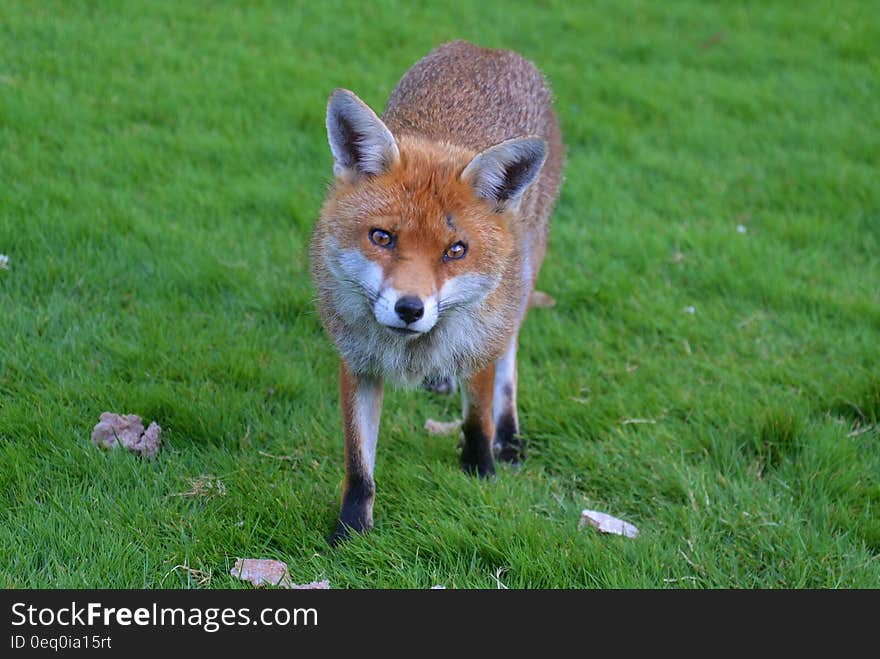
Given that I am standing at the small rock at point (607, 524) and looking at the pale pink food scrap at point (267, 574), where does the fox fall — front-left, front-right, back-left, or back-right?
front-right

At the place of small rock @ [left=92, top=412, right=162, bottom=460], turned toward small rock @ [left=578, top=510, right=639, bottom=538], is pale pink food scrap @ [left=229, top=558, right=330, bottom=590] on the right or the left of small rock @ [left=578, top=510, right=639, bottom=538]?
right

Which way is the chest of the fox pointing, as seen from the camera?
toward the camera

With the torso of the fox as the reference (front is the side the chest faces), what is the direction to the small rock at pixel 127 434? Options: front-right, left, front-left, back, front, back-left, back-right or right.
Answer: right
